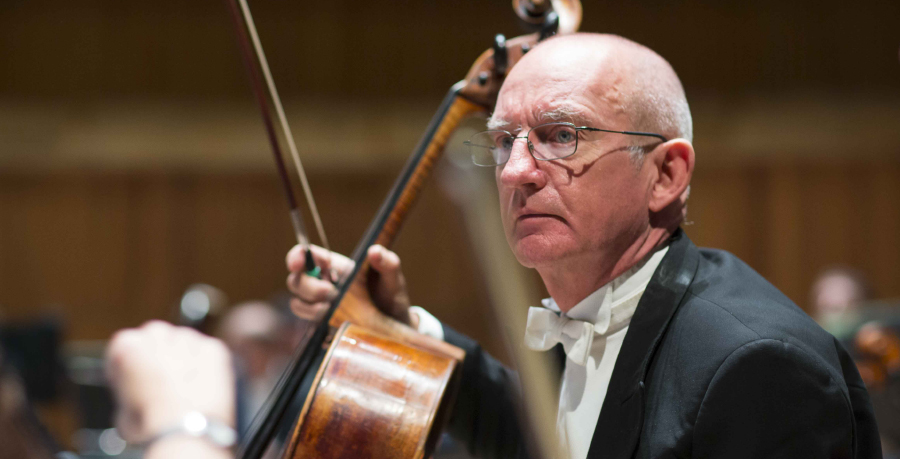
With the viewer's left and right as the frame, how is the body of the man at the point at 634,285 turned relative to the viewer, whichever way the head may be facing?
facing the viewer and to the left of the viewer

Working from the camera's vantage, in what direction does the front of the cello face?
facing to the left of the viewer

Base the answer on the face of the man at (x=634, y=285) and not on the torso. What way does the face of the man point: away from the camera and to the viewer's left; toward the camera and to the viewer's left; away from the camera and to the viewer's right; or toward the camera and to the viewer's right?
toward the camera and to the viewer's left
